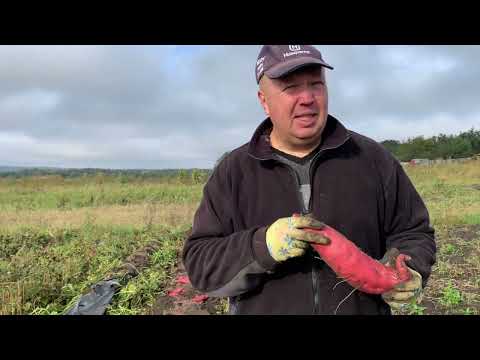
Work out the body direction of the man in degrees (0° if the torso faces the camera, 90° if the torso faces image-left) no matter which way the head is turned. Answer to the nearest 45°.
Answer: approximately 0°
